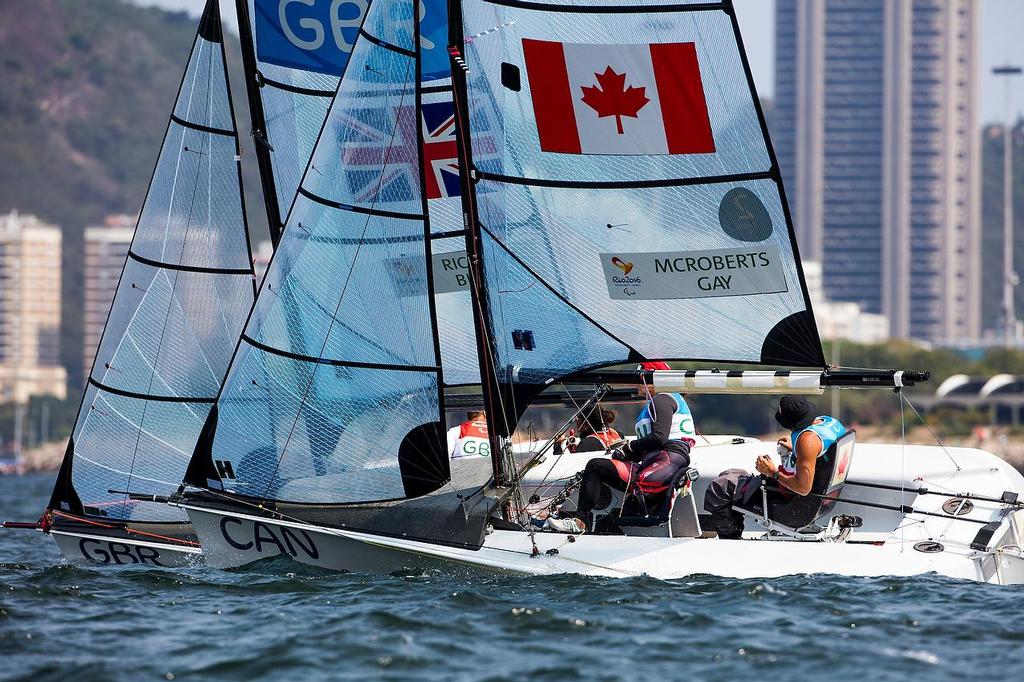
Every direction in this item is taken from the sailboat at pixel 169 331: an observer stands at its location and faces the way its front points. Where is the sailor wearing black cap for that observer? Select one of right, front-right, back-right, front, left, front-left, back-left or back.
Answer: back-left

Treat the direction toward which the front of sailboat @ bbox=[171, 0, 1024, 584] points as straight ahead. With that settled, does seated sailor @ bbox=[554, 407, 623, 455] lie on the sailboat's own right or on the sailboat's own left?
on the sailboat's own right

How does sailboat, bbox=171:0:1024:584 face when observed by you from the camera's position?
facing to the left of the viewer

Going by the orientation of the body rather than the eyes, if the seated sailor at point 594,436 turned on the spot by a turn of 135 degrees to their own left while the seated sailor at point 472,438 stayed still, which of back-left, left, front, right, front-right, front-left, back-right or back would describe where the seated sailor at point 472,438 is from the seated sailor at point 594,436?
back

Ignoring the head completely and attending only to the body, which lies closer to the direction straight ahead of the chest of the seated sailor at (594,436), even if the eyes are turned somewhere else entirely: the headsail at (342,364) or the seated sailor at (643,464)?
the headsail

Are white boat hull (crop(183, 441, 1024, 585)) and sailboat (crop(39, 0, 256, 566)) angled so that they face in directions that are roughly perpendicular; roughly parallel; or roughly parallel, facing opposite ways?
roughly parallel

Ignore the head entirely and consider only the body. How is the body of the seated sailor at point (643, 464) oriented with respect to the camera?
to the viewer's left

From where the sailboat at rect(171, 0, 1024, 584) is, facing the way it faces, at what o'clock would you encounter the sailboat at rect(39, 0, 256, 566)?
the sailboat at rect(39, 0, 256, 566) is roughly at 1 o'clock from the sailboat at rect(171, 0, 1024, 584).

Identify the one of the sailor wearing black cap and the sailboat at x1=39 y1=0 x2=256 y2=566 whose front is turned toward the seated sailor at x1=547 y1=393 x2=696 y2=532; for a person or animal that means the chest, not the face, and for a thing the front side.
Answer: the sailor wearing black cap

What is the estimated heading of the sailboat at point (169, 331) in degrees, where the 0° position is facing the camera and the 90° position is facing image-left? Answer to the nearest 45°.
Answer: approximately 90°

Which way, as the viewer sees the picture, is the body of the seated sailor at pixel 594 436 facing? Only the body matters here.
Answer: to the viewer's left

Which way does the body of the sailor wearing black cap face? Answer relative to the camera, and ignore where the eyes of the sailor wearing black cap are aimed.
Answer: to the viewer's left

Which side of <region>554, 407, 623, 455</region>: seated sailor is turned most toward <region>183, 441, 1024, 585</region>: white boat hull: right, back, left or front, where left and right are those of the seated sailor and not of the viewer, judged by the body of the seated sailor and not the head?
left

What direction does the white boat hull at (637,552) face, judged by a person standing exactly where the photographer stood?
facing to the left of the viewer

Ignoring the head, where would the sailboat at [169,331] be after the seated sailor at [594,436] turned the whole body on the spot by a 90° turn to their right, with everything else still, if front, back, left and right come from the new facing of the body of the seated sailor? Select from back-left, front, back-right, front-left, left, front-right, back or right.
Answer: left
